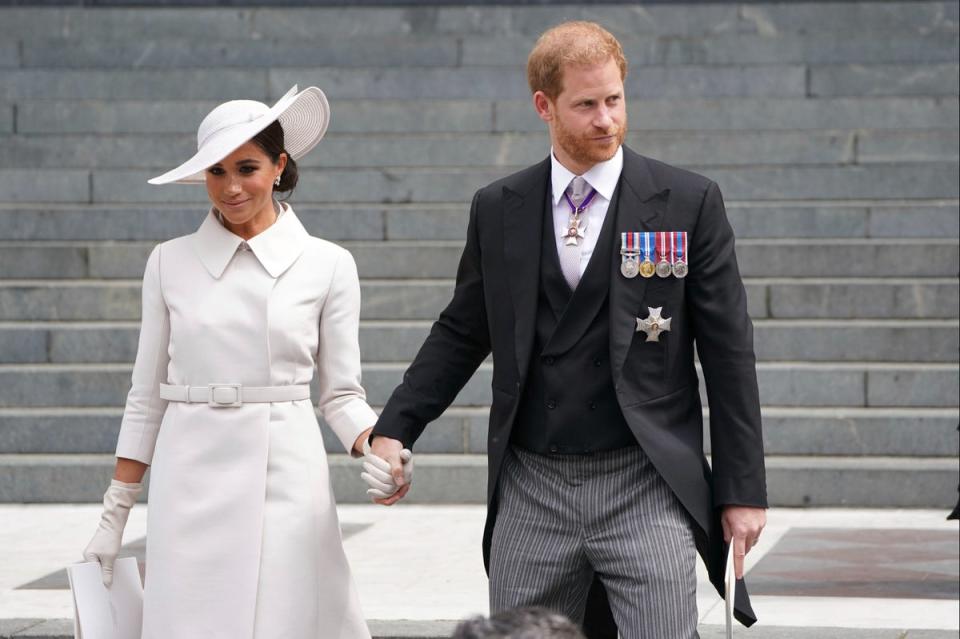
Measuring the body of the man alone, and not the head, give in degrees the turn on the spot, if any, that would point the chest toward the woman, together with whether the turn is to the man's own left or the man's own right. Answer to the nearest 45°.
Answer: approximately 90° to the man's own right

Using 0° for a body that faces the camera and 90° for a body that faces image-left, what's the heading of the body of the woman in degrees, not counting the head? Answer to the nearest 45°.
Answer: approximately 0°

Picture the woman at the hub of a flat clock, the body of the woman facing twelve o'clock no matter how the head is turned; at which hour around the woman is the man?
The man is roughly at 10 o'clock from the woman.

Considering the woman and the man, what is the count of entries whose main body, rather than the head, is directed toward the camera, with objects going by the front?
2

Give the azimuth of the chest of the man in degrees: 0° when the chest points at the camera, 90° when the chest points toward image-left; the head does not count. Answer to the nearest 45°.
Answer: approximately 0°
